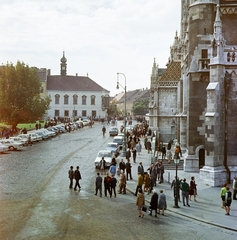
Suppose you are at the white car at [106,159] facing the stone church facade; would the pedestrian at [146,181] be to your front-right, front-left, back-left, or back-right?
front-right

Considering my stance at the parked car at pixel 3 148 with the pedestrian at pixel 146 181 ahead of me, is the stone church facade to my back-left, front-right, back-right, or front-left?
front-left

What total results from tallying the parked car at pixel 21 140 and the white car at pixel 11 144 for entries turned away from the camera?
0

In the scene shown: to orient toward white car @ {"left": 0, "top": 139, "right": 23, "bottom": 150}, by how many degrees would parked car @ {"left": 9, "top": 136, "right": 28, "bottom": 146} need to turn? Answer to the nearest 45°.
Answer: approximately 45° to its right

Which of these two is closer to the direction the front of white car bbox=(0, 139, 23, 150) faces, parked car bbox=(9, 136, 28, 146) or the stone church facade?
the stone church facade

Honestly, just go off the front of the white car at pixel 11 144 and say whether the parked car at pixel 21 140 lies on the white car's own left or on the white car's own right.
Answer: on the white car's own left

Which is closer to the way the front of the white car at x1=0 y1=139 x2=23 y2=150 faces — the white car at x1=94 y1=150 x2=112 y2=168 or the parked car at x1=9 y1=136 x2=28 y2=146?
the white car

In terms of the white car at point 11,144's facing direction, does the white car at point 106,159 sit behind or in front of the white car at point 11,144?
in front

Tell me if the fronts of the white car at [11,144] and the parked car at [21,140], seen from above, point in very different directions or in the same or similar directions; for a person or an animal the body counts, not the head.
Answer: same or similar directions
